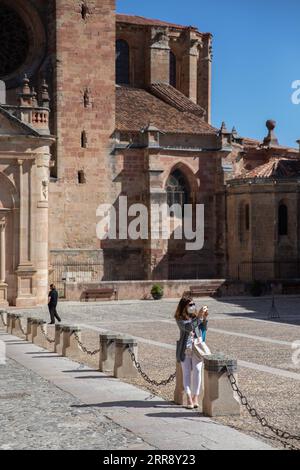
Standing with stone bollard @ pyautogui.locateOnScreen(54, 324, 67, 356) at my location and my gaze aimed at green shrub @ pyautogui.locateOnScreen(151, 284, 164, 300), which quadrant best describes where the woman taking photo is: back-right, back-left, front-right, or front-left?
back-right

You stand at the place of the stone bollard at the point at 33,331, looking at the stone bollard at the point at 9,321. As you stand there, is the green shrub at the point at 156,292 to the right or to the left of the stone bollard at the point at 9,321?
right

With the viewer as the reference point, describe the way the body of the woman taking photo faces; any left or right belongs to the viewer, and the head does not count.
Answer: facing the viewer and to the right of the viewer

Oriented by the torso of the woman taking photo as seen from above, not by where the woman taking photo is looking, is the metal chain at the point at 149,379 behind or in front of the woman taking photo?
behind

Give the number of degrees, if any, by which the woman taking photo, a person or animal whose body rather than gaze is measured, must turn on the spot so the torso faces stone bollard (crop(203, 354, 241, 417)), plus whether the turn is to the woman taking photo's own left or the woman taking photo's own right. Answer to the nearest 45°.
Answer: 0° — they already face it

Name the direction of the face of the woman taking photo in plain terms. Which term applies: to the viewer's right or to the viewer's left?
to the viewer's right

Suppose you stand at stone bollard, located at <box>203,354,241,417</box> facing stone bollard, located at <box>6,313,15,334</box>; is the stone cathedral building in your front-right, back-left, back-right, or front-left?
front-right
